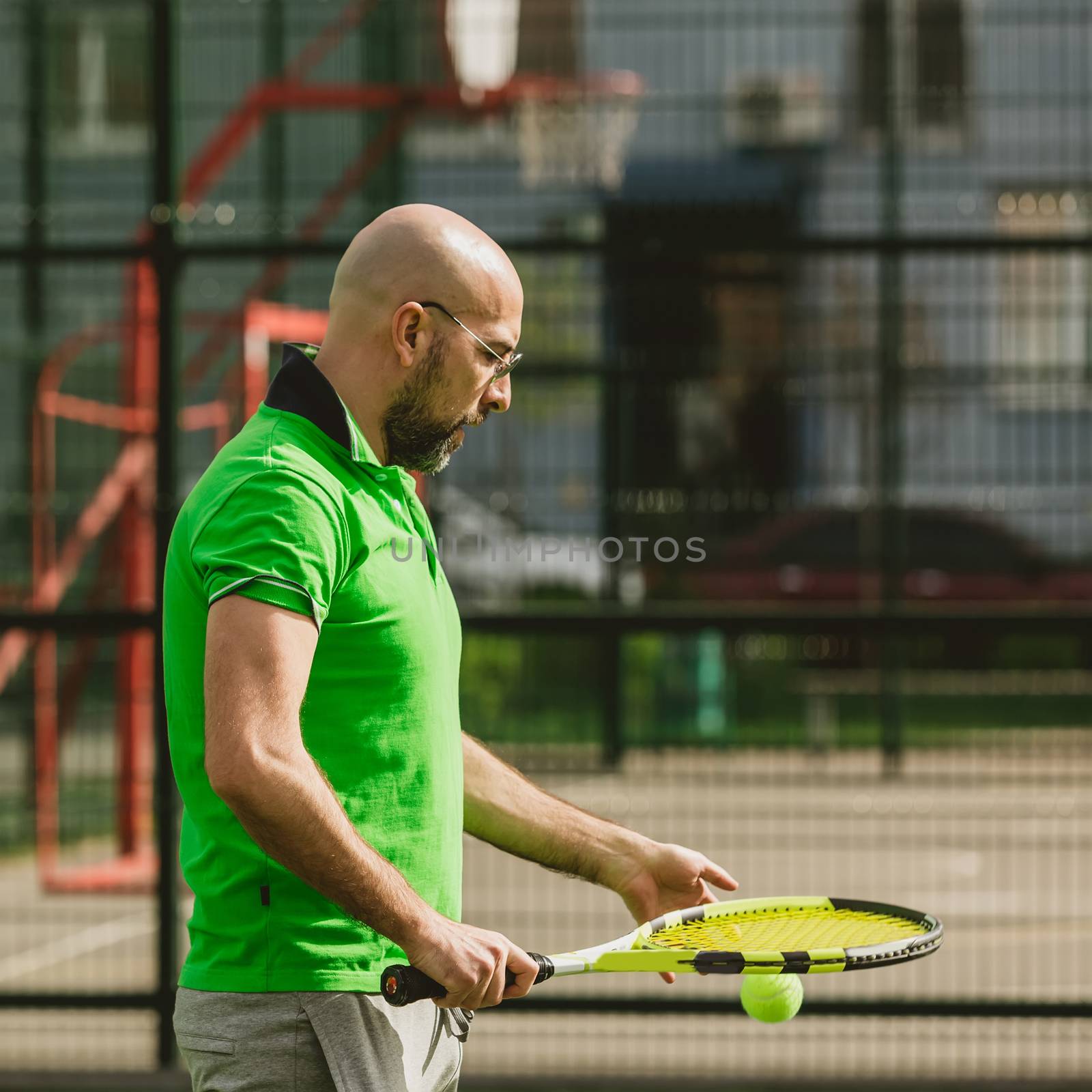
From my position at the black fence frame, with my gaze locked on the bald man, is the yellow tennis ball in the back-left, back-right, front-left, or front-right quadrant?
front-left

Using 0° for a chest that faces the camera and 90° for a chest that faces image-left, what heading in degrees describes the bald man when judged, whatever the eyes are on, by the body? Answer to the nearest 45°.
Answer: approximately 270°

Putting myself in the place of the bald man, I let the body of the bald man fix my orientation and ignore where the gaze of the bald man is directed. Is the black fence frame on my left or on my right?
on my left

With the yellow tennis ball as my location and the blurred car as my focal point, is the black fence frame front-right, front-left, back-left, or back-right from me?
front-left

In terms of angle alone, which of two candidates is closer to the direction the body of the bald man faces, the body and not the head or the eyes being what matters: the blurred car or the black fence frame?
the blurred car

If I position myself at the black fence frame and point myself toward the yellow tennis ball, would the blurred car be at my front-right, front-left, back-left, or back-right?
back-left

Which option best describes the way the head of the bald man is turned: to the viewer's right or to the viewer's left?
to the viewer's right

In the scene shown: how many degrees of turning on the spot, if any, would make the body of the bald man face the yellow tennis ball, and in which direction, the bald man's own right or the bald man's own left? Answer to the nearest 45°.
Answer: approximately 45° to the bald man's own left

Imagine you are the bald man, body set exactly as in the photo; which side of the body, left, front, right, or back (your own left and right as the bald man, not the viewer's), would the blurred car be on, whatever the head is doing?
left

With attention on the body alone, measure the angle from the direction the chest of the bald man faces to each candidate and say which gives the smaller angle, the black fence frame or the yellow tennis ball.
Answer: the yellow tennis ball
